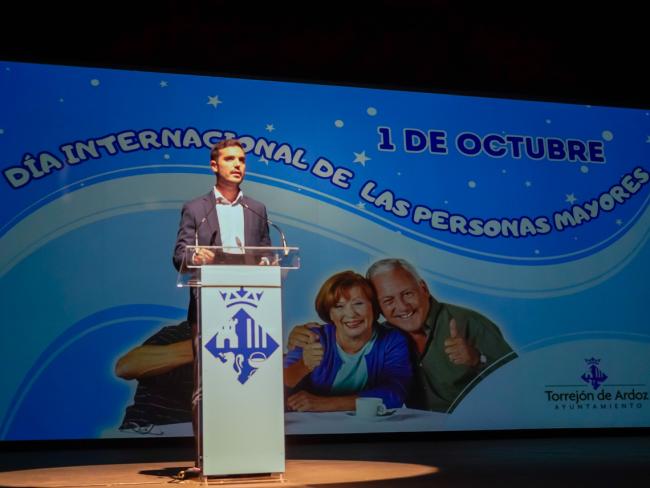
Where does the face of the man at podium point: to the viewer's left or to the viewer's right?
to the viewer's right

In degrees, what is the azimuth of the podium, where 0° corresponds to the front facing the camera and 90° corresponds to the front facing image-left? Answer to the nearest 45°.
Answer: approximately 0°

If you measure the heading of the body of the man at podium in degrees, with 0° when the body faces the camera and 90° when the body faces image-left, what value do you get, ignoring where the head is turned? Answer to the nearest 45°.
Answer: approximately 315°
